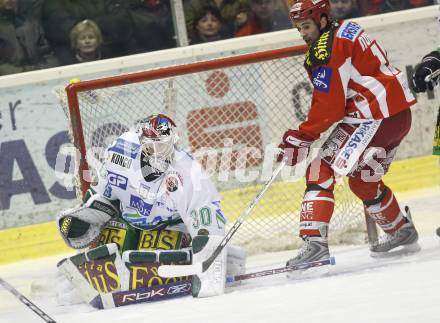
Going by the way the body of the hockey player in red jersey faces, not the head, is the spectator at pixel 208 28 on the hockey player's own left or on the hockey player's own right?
on the hockey player's own right

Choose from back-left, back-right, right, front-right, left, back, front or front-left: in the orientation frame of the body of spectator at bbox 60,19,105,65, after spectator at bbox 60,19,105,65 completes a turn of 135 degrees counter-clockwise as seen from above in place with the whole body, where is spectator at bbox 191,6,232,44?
front-right

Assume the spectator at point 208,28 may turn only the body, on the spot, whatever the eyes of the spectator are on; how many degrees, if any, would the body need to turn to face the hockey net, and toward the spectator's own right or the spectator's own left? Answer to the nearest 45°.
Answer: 0° — they already face it

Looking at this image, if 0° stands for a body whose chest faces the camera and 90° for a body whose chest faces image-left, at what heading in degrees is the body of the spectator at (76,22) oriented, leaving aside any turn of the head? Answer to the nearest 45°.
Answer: approximately 0°

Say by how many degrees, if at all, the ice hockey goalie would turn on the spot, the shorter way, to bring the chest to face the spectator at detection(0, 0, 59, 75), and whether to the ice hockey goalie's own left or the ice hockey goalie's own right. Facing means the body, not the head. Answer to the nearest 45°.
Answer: approximately 180°

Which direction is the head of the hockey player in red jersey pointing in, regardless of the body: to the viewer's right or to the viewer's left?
to the viewer's left

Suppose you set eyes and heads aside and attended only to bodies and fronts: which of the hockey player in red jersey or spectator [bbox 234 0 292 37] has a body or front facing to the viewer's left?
the hockey player in red jersey

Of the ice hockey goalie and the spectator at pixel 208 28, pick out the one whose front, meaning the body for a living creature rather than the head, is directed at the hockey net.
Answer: the spectator

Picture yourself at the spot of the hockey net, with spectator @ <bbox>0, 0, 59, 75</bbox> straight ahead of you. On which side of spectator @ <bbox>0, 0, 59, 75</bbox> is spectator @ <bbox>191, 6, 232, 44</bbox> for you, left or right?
right

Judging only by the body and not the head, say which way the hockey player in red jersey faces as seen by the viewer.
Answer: to the viewer's left
